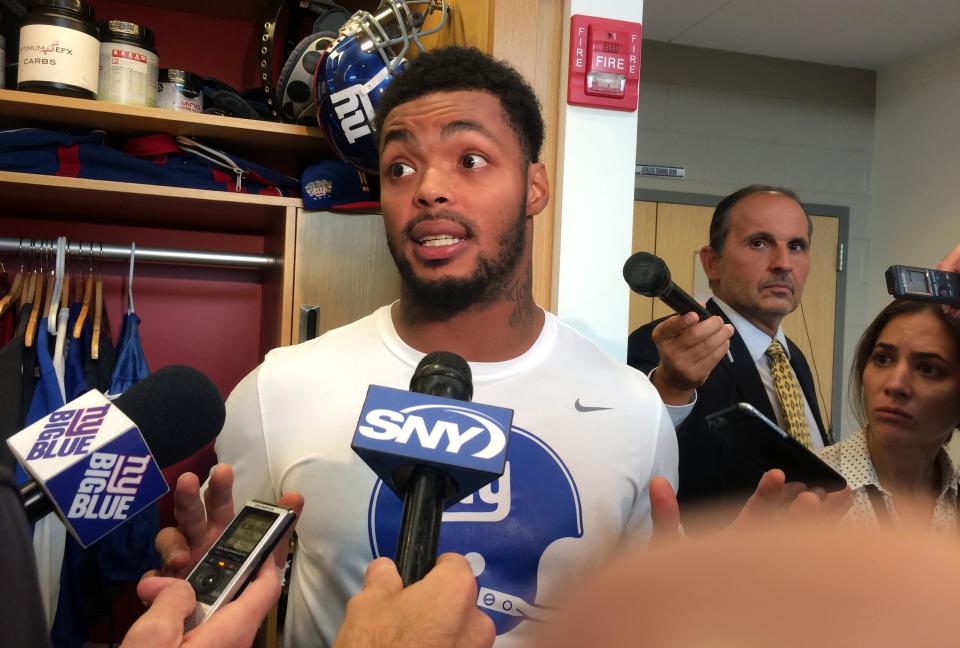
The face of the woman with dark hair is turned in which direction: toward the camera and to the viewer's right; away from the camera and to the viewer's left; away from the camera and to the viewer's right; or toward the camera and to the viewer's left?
toward the camera and to the viewer's left

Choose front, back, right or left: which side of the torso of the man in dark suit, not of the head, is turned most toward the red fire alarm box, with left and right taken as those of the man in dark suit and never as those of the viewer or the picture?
right

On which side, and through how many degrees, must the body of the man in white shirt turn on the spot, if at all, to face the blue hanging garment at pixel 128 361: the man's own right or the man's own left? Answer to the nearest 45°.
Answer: approximately 135° to the man's own right

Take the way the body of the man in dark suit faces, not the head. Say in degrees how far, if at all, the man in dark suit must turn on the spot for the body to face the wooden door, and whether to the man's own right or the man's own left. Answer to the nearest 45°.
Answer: approximately 135° to the man's own left

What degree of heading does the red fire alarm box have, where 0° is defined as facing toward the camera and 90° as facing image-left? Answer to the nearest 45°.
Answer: approximately 0°

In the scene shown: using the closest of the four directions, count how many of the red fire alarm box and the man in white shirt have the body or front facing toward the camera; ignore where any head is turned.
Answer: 2

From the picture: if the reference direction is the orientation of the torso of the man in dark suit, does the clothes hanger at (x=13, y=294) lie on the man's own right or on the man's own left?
on the man's own right

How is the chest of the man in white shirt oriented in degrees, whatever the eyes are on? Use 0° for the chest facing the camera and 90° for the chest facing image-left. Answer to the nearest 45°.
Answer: approximately 0°

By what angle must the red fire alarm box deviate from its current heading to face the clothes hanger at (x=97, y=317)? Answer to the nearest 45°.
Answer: approximately 90° to its right
